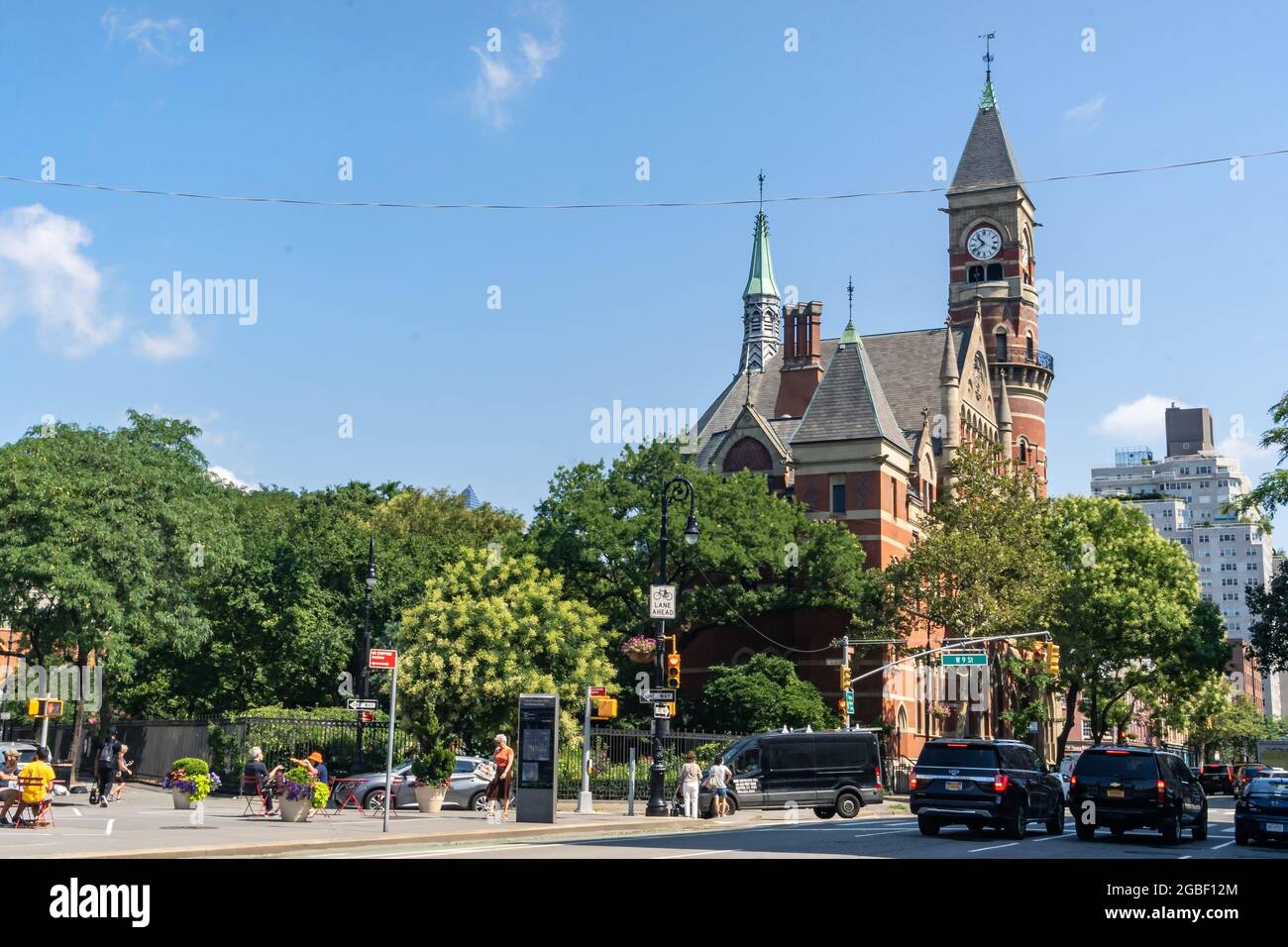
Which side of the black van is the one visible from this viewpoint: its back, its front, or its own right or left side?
left

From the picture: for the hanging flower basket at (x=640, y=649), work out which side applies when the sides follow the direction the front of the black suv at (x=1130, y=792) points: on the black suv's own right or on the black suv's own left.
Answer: on the black suv's own left

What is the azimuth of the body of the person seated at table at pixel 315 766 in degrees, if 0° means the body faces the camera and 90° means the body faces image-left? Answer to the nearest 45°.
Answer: approximately 90°

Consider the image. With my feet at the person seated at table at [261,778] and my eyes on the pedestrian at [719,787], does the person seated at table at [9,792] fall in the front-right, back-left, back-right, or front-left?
back-right

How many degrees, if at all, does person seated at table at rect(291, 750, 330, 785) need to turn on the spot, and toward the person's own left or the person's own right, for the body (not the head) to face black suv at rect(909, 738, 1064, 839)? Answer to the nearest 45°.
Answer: approximately 135° to the person's own left

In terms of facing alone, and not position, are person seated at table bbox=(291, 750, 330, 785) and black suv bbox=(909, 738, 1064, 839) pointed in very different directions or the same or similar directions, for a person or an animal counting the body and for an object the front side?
very different directions

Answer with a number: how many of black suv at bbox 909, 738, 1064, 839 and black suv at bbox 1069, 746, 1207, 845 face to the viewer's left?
0

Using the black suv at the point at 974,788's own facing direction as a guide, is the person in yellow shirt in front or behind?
behind

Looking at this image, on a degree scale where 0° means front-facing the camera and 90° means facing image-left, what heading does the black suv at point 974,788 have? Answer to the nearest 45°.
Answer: approximately 225°
